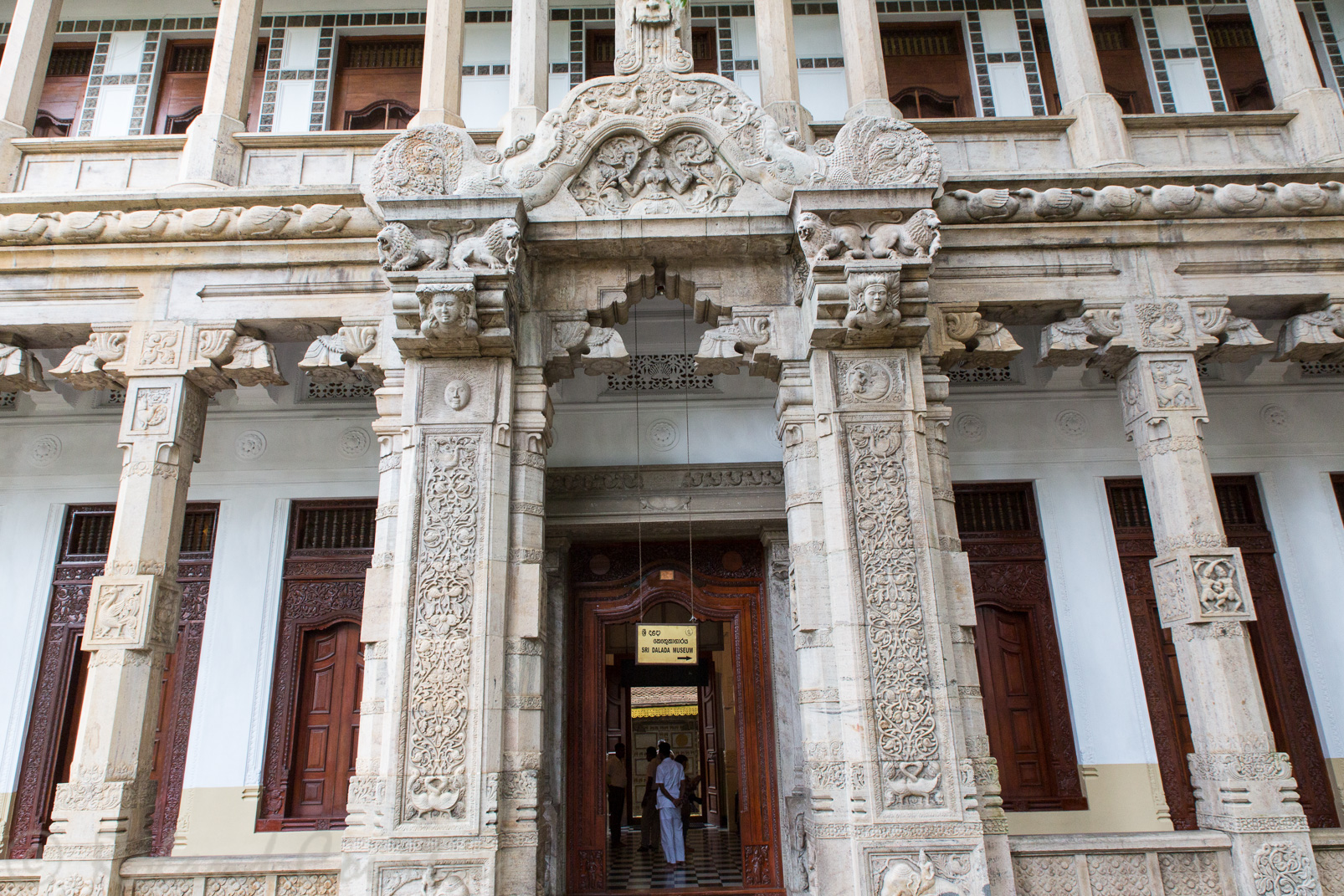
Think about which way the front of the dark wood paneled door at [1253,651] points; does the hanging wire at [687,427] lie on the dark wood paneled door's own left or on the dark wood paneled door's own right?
on the dark wood paneled door's own right

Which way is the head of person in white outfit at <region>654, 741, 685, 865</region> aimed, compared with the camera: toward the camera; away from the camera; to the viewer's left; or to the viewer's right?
away from the camera

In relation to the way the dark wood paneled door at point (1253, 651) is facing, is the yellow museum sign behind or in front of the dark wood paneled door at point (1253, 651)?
in front

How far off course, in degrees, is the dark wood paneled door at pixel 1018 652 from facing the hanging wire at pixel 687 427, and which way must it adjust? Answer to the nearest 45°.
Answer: approximately 45° to its right

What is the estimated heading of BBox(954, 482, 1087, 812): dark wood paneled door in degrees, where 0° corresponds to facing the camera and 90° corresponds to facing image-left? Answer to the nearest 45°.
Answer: approximately 0°

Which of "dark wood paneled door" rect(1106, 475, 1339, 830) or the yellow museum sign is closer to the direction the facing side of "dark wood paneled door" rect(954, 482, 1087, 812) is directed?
the yellow museum sign

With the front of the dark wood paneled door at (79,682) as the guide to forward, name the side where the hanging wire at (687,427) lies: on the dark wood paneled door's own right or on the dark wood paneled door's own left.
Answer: on the dark wood paneled door's own left

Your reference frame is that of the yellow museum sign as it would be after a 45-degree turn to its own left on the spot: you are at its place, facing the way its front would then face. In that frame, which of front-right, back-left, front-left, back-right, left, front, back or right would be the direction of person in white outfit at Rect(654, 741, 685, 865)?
back-left
